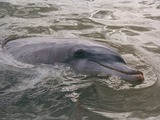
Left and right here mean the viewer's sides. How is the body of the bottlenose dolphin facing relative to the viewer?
facing to the right of the viewer
